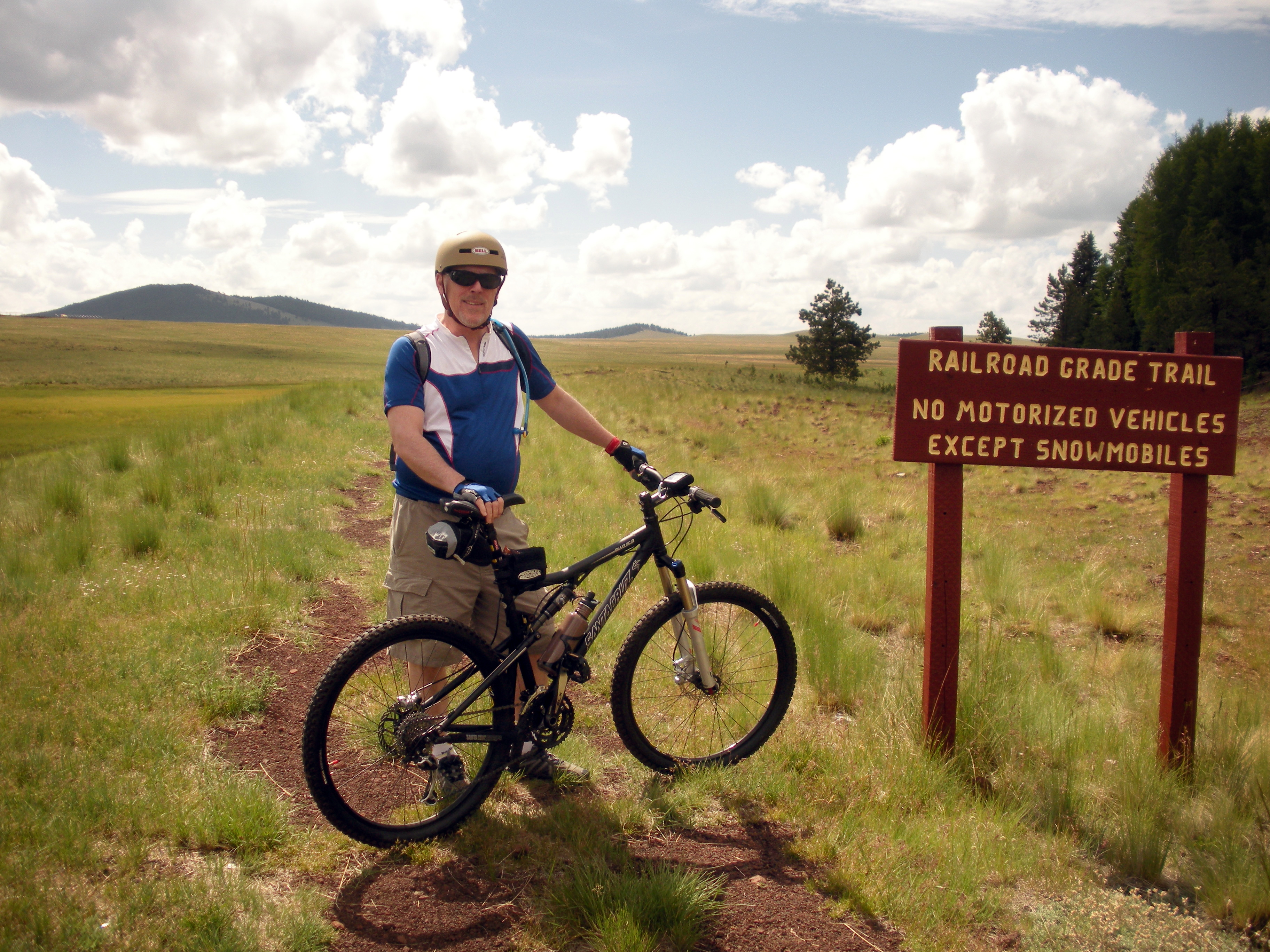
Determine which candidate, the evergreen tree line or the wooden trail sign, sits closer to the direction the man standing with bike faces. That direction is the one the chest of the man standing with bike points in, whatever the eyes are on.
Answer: the wooden trail sign

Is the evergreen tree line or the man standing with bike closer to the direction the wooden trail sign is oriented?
the man standing with bike

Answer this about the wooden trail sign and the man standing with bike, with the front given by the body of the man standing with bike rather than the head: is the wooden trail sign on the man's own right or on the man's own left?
on the man's own left

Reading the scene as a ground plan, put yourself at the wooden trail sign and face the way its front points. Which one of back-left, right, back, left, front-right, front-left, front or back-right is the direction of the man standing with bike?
front-right

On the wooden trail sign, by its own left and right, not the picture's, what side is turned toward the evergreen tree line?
back

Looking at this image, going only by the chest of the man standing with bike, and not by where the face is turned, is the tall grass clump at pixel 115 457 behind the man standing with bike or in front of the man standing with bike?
behind

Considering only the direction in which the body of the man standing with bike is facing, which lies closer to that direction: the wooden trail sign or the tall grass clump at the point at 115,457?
the wooden trail sign

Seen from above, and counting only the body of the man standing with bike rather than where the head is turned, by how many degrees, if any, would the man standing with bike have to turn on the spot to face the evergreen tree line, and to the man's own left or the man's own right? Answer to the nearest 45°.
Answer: approximately 90° to the man's own left

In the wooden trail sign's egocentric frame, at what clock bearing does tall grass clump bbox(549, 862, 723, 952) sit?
The tall grass clump is roughly at 1 o'clock from the wooden trail sign.

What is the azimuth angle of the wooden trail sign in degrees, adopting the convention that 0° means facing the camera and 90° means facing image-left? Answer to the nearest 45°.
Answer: approximately 0°
